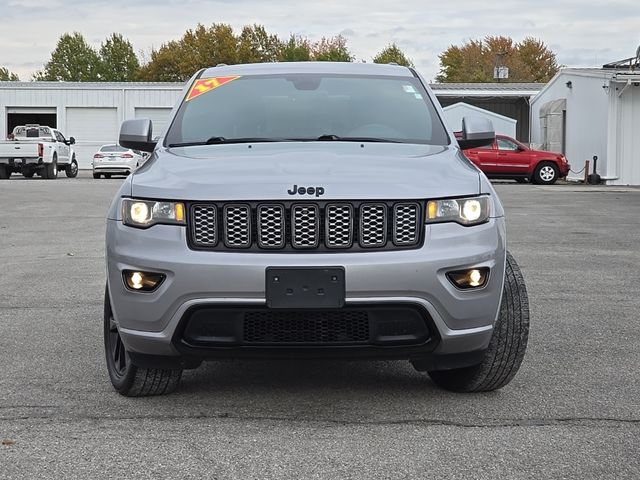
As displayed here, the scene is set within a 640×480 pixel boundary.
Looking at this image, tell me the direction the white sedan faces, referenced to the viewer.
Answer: facing away from the viewer and to the right of the viewer

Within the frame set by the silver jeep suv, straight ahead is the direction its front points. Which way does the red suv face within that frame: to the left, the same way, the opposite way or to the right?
to the left

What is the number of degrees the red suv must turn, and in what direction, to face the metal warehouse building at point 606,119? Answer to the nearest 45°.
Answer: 0° — it already faces it

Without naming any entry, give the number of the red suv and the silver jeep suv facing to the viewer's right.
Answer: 1

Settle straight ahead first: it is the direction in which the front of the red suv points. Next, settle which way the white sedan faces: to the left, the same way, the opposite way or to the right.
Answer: to the left

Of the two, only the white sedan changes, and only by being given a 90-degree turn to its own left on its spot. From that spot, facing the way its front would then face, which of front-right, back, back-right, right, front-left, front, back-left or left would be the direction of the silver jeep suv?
back-left

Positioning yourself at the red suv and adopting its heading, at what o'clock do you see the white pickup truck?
The white pickup truck is roughly at 6 o'clock from the red suv.

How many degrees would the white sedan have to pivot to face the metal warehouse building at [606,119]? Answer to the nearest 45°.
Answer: approximately 90° to its right

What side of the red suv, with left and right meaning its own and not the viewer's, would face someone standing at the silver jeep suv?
right

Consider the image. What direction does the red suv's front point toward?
to the viewer's right

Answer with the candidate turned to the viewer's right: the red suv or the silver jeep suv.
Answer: the red suv

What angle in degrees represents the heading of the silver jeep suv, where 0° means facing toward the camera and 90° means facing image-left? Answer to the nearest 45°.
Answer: approximately 0°
